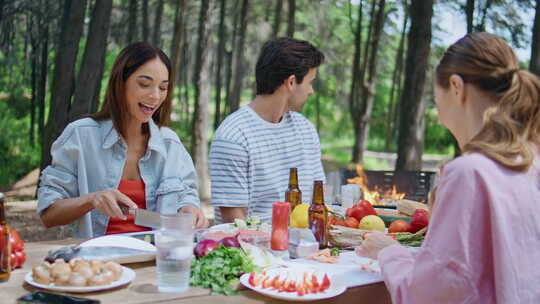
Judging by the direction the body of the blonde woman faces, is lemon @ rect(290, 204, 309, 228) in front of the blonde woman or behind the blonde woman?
in front

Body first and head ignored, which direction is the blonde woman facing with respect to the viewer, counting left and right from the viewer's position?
facing away from the viewer and to the left of the viewer

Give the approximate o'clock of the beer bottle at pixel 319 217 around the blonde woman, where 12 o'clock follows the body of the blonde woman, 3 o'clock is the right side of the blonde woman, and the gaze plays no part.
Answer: The beer bottle is roughly at 12 o'clock from the blonde woman.

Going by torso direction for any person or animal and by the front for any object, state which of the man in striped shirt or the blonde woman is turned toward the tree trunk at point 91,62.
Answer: the blonde woman

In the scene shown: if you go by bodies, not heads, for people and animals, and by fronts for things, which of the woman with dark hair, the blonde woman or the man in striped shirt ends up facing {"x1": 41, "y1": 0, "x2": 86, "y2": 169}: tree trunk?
the blonde woman

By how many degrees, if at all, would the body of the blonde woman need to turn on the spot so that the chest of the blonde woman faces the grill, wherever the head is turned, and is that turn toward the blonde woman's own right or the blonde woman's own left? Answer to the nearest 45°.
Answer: approximately 45° to the blonde woman's own right

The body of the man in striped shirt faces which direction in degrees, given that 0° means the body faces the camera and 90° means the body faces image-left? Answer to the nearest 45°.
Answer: approximately 315°

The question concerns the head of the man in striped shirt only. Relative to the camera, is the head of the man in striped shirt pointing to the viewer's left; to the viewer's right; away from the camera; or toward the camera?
to the viewer's right

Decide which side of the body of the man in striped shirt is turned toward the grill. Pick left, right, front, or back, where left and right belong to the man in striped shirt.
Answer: left

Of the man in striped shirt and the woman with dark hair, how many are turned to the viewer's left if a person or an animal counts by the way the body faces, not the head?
0

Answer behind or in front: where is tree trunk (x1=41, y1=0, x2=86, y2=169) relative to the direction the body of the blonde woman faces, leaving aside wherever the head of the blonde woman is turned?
in front

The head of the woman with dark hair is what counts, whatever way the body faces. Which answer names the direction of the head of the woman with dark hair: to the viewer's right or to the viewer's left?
to the viewer's right

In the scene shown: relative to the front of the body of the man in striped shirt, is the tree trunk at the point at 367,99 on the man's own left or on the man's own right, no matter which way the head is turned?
on the man's own left

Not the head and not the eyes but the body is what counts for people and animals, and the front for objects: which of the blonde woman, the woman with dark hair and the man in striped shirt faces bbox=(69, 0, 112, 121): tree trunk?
the blonde woman

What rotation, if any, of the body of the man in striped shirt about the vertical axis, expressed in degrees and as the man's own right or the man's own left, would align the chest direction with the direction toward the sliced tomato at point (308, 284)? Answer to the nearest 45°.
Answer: approximately 45° to the man's own right
